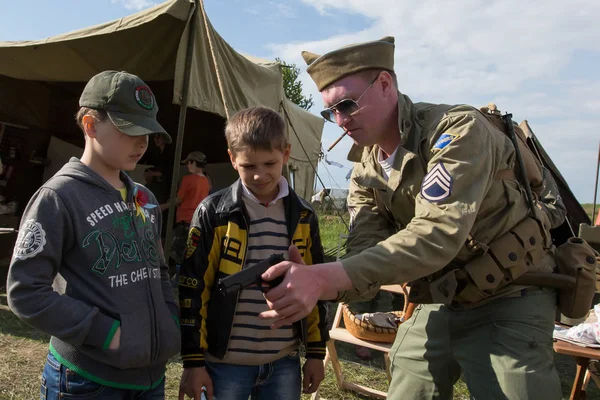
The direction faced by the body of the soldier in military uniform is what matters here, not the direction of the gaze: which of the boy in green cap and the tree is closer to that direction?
the boy in green cap

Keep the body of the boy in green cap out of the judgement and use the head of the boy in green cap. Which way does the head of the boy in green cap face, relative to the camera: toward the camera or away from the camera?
toward the camera

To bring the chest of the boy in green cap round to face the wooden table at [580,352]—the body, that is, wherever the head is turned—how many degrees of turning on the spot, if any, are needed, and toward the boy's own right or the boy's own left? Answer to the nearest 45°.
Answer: approximately 45° to the boy's own left

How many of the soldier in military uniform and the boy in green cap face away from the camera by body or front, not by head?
0

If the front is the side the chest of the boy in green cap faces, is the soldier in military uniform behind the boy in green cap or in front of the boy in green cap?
in front

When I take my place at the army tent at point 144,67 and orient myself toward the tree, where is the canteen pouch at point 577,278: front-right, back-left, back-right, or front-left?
back-right

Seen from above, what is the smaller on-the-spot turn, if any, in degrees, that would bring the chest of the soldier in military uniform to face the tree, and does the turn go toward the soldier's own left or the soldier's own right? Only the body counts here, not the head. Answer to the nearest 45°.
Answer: approximately 135° to the soldier's own right

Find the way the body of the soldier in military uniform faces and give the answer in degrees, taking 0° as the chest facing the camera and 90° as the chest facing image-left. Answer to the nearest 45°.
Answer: approximately 45°

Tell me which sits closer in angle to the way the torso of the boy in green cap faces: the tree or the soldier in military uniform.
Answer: the soldier in military uniform
